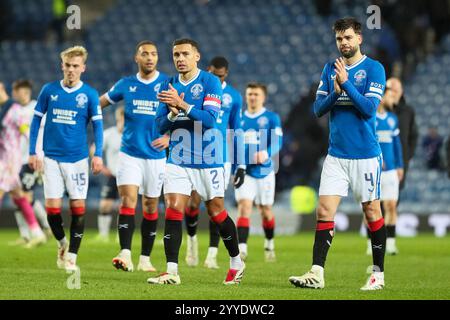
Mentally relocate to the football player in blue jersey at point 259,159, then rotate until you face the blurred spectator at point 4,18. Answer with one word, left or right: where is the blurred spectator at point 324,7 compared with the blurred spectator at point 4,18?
right

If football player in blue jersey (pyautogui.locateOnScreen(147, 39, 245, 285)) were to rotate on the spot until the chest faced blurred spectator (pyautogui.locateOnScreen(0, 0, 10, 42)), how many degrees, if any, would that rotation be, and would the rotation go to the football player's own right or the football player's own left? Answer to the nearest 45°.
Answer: approximately 135° to the football player's own right

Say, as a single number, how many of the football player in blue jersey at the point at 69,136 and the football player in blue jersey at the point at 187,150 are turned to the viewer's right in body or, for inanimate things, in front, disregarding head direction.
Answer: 0

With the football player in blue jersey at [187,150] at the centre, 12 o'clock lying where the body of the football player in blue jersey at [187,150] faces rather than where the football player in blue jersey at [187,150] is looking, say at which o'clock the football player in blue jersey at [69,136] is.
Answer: the football player in blue jersey at [69,136] is roughly at 3 o'clock from the football player in blue jersey at [187,150].

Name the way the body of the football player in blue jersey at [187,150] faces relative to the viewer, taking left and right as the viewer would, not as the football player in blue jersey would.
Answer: facing the viewer and to the left of the viewer

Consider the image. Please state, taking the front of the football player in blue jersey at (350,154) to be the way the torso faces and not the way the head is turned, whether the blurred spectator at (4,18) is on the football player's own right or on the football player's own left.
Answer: on the football player's own right

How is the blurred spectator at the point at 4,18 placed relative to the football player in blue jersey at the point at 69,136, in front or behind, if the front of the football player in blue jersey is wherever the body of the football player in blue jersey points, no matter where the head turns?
behind
